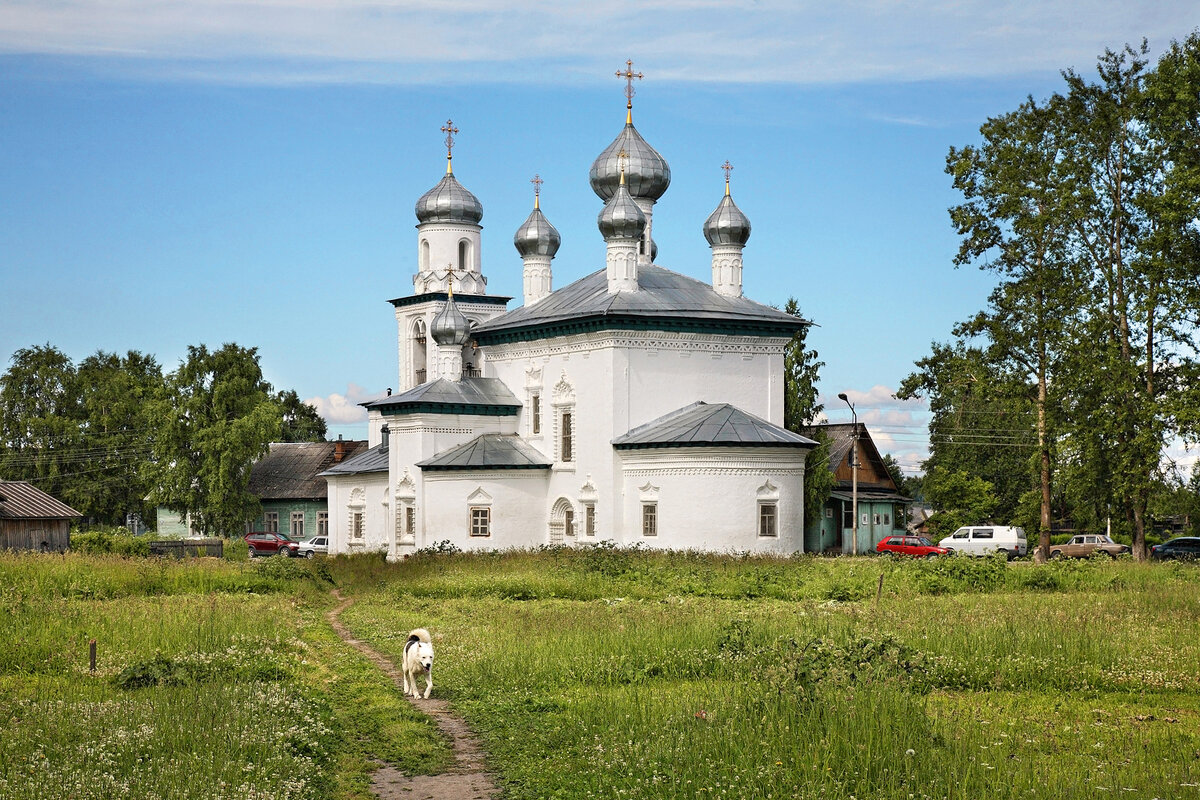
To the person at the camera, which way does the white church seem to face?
facing away from the viewer and to the left of the viewer

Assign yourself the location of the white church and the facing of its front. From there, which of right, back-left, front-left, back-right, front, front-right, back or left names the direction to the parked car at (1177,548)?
back-right

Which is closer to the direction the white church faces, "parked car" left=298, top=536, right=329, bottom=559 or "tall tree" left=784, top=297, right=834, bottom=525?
the parked car

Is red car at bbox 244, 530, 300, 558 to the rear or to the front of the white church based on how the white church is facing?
to the front

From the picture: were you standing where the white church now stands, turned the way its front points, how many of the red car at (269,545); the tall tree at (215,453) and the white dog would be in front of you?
2

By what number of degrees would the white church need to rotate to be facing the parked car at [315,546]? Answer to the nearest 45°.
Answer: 0° — it already faces it
